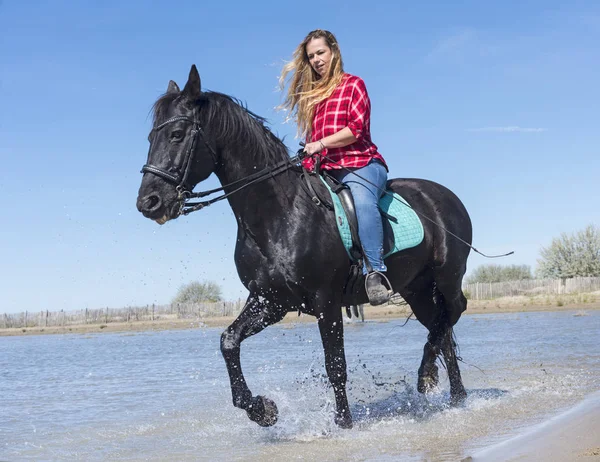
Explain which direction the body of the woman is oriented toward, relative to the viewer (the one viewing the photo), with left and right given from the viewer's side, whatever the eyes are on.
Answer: facing the viewer and to the left of the viewer
